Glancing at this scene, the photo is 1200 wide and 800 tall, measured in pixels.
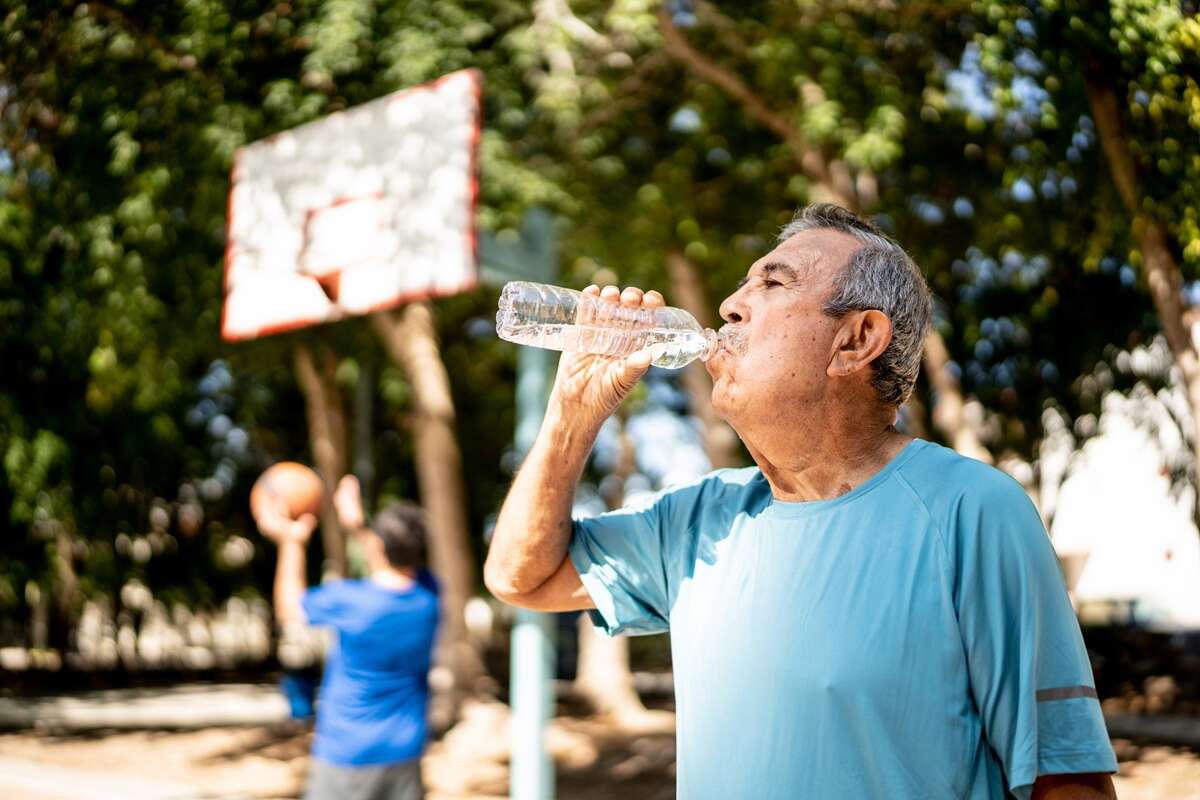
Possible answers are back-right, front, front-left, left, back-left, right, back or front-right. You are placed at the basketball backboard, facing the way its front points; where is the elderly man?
front-left

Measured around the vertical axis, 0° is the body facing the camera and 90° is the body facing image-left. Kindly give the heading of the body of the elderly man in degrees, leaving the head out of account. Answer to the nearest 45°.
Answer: approximately 45°

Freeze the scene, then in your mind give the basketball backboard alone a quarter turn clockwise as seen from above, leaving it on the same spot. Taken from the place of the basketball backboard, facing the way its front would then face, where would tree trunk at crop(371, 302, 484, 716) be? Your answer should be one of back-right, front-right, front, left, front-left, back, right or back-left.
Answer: front-right

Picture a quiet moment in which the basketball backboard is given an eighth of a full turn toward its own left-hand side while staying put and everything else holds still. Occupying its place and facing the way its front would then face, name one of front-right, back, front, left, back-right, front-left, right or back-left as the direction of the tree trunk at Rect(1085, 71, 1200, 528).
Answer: left

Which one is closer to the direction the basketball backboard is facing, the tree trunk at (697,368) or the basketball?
the basketball

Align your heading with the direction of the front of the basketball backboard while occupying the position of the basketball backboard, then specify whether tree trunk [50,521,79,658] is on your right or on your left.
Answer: on your right

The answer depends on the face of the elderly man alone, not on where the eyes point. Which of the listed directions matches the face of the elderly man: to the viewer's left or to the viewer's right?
to the viewer's left

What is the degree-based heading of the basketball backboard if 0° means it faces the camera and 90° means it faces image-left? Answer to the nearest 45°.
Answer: approximately 45°

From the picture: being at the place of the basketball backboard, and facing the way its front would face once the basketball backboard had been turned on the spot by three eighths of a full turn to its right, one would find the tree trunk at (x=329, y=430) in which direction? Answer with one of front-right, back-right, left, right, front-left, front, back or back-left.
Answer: front

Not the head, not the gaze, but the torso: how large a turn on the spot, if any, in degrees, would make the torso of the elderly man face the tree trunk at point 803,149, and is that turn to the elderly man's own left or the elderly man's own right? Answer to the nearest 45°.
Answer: approximately 135° to the elderly man's own right
